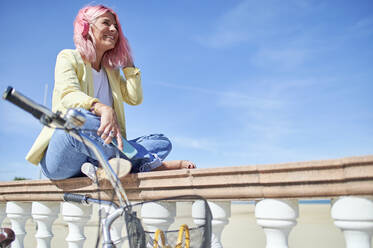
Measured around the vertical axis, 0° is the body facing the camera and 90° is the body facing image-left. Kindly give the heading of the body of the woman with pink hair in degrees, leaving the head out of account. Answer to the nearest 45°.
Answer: approximately 315°

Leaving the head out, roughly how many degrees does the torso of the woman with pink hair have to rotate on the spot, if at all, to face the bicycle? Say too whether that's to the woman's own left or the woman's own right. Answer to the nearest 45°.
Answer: approximately 45° to the woman's own right

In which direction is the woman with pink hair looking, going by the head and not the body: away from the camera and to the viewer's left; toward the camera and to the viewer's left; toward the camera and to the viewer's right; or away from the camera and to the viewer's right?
toward the camera and to the viewer's right
